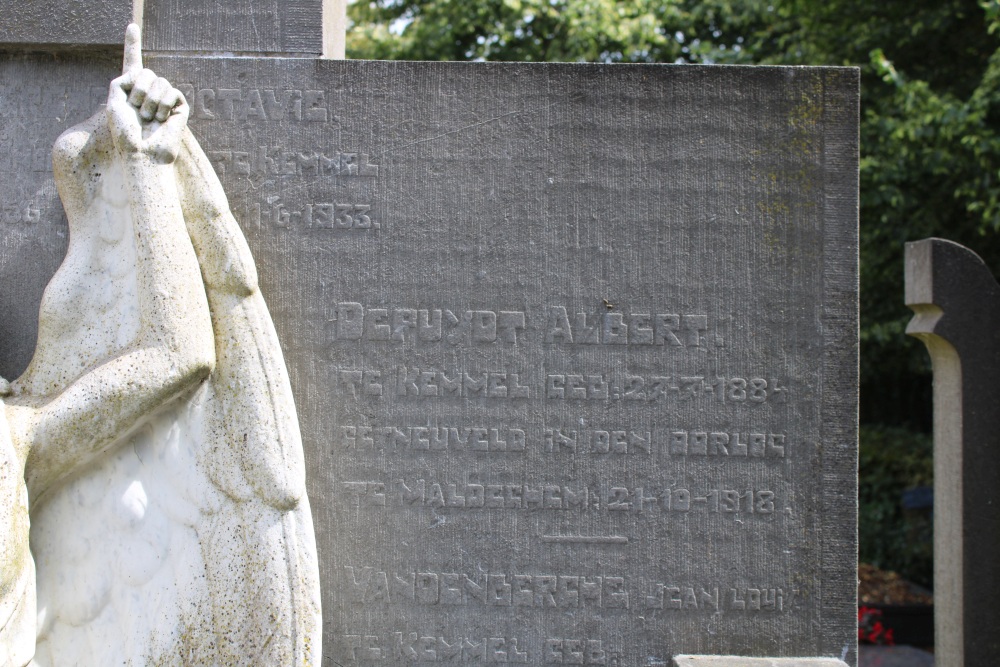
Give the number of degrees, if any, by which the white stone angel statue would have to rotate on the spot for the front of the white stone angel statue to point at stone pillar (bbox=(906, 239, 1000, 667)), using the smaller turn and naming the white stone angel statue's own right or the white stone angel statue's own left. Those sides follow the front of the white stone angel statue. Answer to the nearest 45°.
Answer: approximately 90° to the white stone angel statue's own left

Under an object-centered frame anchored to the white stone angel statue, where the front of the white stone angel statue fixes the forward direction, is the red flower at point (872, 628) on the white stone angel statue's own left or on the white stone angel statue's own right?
on the white stone angel statue's own left

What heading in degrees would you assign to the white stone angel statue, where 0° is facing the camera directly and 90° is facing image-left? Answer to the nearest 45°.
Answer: approximately 0°

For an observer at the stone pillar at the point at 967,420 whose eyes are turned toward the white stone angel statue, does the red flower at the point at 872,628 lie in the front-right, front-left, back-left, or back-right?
back-right

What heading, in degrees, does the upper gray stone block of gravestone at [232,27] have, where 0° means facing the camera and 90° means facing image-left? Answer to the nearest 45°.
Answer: approximately 0°

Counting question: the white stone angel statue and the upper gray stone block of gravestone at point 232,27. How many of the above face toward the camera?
2
